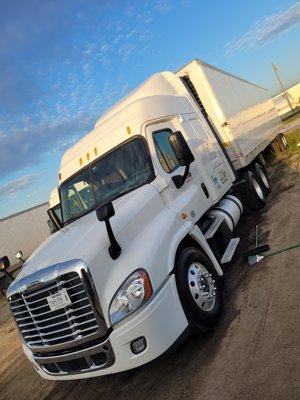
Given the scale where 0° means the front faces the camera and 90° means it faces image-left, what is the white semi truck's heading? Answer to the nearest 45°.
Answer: approximately 45°

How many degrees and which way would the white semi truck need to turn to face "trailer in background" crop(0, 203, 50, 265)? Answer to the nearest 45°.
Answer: approximately 135° to its right
